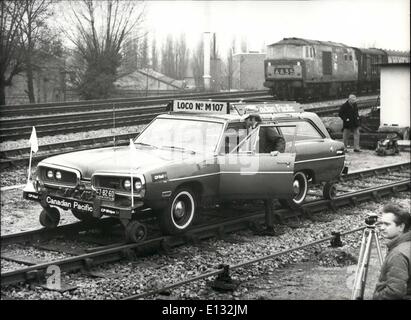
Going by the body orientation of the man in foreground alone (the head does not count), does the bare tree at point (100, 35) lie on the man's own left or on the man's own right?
on the man's own right

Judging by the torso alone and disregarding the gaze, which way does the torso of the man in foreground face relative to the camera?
to the viewer's left

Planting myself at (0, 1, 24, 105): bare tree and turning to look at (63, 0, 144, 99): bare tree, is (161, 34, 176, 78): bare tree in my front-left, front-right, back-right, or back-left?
front-left

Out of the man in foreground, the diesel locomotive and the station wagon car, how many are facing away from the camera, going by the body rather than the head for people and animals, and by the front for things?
0

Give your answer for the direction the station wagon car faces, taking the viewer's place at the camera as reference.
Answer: facing the viewer and to the left of the viewer

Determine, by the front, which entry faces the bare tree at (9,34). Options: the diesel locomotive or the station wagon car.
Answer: the diesel locomotive

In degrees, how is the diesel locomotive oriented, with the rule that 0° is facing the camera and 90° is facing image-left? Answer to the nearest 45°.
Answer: approximately 45°

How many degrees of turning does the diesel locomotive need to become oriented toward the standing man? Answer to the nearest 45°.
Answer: approximately 45° to its left

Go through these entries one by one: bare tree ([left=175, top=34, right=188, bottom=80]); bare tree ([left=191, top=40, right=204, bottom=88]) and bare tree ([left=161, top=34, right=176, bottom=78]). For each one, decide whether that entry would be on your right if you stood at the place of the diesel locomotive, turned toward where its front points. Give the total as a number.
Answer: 3

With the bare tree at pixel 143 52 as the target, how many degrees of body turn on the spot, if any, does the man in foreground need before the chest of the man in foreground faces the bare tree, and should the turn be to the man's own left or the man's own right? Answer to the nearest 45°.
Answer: approximately 45° to the man's own right

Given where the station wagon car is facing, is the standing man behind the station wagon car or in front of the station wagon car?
behind

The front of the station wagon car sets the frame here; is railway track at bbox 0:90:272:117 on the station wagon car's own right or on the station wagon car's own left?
on the station wagon car's own right

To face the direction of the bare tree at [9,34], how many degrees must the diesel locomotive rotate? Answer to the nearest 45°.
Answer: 0° — it already faces it

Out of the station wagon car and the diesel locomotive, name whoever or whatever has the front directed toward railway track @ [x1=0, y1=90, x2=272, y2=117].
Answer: the diesel locomotive

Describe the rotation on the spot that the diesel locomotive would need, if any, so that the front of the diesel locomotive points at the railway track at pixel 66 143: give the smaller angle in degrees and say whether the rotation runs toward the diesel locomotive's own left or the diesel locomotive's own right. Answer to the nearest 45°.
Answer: approximately 45° to the diesel locomotive's own left

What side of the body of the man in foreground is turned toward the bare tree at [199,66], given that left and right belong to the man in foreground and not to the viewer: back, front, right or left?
right

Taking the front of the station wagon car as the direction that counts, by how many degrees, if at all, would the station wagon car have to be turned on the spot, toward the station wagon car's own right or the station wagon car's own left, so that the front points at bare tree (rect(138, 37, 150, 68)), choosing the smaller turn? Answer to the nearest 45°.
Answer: approximately 135° to the station wagon car's own right

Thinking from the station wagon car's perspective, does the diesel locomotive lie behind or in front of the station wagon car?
behind

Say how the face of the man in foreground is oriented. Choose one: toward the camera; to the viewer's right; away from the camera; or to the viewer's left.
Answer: to the viewer's left
